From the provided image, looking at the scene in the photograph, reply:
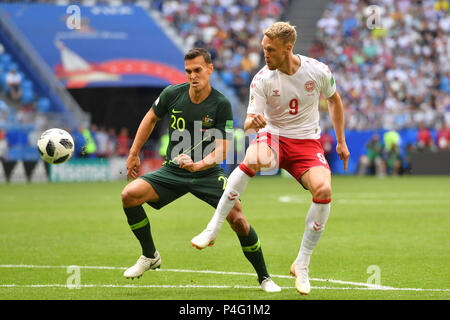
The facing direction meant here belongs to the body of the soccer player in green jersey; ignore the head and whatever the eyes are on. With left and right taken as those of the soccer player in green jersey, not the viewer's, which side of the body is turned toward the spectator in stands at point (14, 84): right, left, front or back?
back

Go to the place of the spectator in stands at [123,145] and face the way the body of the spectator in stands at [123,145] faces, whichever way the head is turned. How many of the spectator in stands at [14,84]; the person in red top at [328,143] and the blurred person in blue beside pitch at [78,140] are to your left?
1

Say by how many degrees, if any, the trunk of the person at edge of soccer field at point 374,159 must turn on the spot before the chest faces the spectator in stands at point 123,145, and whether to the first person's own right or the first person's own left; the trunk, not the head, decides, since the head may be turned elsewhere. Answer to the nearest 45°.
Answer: approximately 90° to the first person's own right

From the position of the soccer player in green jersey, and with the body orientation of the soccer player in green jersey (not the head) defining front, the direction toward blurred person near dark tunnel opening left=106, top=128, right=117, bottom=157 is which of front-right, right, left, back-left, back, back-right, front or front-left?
back

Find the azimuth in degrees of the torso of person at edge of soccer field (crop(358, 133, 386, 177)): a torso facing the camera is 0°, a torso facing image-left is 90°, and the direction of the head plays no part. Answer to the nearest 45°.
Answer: approximately 0°

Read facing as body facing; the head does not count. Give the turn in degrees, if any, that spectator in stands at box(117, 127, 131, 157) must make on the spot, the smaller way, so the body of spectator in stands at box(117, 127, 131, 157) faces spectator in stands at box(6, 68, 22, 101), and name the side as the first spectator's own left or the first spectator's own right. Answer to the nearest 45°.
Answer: approximately 135° to the first spectator's own right

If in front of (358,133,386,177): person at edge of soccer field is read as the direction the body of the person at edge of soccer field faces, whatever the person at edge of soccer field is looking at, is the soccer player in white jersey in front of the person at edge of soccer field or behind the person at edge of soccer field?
in front
